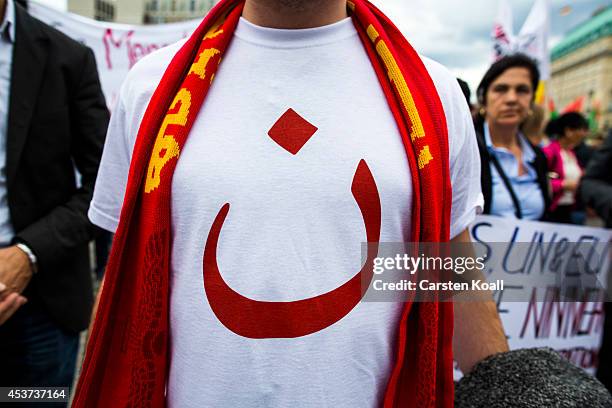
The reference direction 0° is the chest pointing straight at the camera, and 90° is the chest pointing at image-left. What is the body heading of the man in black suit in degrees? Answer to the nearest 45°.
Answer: approximately 0°

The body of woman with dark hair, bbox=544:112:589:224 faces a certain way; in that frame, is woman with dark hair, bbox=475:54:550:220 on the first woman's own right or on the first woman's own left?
on the first woman's own right

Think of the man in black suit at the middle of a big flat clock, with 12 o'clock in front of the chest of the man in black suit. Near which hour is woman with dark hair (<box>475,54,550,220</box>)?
The woman with dark hair is roughly at 9 o'clock from the man in black suit.

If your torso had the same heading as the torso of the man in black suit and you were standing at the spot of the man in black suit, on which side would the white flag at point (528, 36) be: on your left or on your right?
on your left

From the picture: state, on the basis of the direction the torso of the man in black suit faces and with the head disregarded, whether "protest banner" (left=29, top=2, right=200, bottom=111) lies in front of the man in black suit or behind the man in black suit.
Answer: behind

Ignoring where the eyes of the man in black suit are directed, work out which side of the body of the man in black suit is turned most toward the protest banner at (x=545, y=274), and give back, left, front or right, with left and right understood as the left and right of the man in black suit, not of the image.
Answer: left

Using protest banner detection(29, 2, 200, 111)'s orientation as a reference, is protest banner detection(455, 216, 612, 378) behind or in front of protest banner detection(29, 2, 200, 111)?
in front

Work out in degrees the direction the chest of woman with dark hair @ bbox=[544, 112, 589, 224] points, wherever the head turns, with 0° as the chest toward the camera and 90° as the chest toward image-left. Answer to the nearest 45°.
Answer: approximately 315°

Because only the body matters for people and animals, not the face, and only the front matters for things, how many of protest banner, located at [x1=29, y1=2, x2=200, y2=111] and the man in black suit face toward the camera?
2

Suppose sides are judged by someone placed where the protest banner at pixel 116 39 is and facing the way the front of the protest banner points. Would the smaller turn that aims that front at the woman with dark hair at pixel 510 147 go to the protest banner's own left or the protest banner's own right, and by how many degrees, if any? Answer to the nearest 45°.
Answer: approximately 45° to the protest banner's own left
